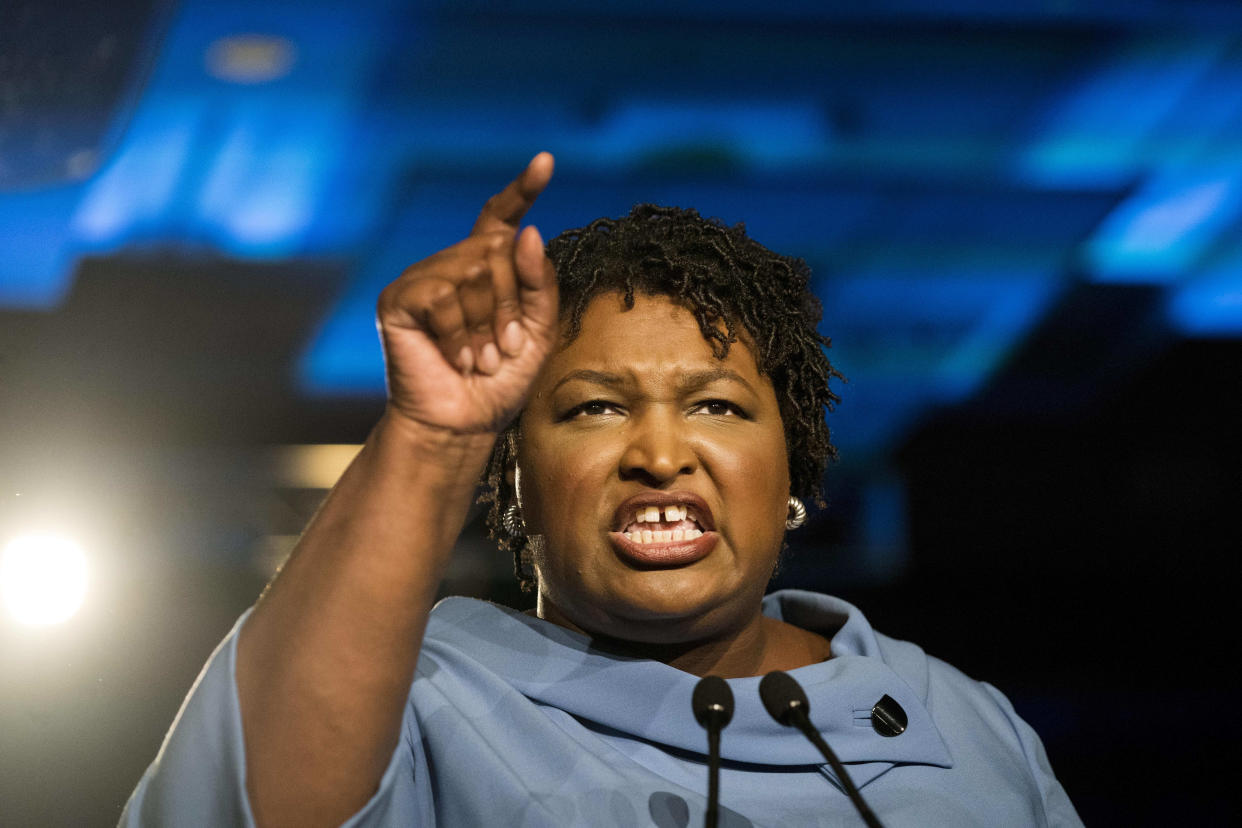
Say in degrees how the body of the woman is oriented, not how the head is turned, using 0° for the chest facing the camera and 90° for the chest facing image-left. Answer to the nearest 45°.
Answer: approximately 0°
